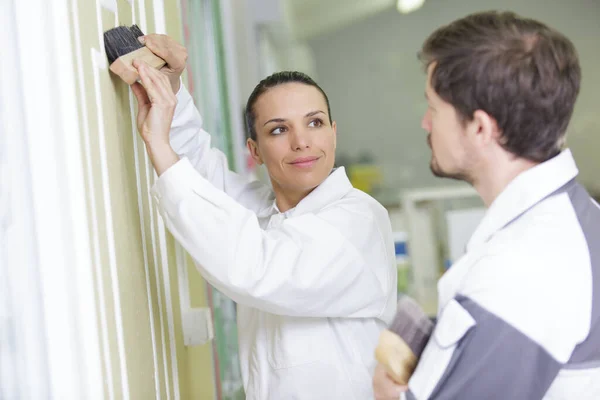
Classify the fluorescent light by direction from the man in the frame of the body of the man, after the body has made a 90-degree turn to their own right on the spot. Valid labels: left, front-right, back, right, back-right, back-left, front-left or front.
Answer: front-left

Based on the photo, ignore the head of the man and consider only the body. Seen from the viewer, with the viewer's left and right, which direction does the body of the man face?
facing away from the viewer and to the left of the viewer

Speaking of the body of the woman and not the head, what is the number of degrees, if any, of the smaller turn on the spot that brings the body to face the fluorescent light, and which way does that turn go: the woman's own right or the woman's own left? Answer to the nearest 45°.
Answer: approximately 135° to the woman's own right

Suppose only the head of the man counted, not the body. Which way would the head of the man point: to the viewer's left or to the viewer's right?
to the viewer's left

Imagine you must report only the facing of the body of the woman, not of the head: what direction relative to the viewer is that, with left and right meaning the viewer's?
facing the viewer and to the left of the viewer
